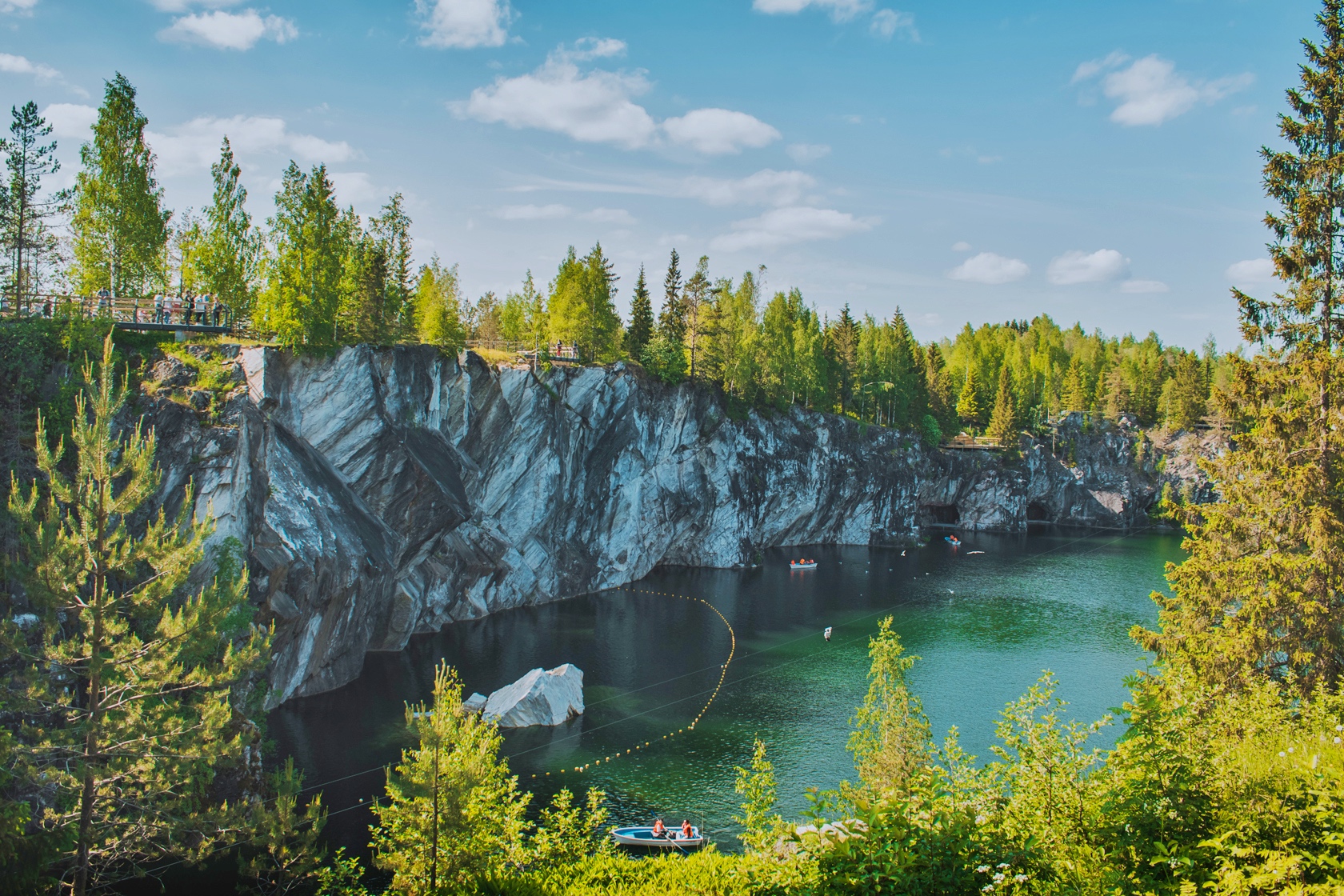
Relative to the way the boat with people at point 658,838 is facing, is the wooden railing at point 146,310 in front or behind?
in front

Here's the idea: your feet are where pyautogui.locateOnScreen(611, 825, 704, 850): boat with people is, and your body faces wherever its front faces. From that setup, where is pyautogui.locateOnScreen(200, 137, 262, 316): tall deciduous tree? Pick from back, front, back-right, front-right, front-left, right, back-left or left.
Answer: front-right

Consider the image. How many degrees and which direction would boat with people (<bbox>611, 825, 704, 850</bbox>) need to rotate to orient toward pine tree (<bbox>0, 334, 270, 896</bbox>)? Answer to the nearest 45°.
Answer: approximately 45° to its left

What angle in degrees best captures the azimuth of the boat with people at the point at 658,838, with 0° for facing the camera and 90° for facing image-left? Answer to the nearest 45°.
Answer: approximately 90°

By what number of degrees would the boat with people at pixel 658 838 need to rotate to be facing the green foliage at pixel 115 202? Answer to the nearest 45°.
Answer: approximately 45° to its right
